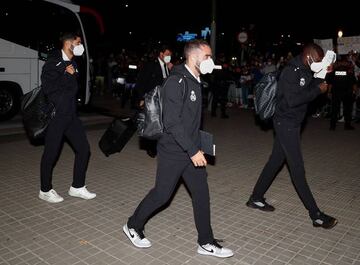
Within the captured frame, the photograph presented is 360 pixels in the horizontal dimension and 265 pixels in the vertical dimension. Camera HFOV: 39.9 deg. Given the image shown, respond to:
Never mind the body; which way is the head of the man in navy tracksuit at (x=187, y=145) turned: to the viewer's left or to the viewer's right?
to the viewer's right

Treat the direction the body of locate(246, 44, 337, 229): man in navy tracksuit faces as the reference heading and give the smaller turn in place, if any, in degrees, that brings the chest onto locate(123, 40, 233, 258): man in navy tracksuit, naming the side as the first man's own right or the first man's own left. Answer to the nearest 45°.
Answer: approximately 135° to the first man's own right

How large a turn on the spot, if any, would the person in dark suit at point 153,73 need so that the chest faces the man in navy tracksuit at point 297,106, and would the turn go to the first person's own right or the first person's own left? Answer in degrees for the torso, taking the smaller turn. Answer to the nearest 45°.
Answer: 0° — they already face them

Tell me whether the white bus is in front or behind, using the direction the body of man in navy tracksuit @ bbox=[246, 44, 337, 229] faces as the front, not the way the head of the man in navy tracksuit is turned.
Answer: behind

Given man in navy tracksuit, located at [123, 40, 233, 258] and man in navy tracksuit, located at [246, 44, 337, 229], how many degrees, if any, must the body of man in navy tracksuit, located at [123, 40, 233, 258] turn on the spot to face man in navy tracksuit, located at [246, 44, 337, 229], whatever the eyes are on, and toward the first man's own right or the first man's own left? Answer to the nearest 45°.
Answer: approximately 45° to the first man's own left

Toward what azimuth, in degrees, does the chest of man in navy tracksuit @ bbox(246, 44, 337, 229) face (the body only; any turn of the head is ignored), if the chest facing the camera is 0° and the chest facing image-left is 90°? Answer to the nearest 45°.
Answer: approximately 270°
